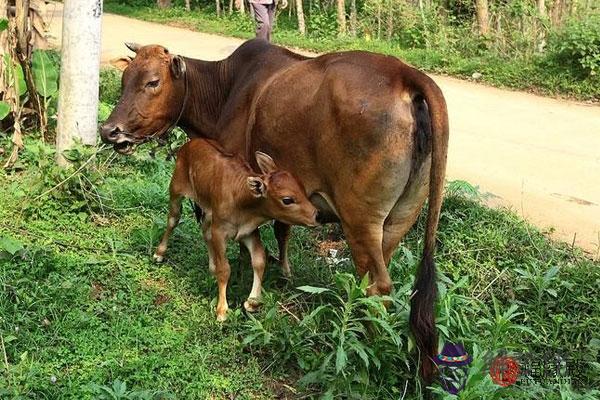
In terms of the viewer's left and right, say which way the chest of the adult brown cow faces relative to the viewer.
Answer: facing away from the viewer and to the left of the viewer

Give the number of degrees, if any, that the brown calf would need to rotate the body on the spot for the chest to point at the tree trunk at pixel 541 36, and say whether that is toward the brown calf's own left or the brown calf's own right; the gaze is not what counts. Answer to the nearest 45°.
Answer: approximately 90° to the brown calf's own left

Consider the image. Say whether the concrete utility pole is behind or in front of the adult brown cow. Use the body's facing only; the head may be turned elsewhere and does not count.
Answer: in front

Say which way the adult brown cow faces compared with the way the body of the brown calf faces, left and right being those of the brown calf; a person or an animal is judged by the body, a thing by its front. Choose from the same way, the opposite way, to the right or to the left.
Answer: the opposite way

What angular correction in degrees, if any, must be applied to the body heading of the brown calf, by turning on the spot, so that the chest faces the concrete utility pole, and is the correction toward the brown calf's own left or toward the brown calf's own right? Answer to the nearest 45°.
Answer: approximately 180°

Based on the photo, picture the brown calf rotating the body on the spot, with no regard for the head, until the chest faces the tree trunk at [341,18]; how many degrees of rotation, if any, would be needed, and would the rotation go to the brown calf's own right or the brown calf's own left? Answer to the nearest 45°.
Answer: approximately 135° to the brown calf's own left

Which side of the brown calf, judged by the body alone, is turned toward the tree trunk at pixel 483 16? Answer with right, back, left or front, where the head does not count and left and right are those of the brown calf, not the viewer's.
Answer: left

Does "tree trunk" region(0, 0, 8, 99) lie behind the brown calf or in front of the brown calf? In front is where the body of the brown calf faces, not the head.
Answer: behind

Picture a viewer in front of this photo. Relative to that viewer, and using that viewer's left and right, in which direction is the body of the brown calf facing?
facing the viewer and to the right of the viewer

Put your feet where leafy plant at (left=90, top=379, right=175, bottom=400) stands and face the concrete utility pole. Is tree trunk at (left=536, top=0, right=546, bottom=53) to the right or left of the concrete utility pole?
right

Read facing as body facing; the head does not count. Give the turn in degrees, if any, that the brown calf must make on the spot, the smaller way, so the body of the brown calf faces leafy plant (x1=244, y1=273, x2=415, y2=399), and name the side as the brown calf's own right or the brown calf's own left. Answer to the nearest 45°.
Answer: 0° — it already faces it

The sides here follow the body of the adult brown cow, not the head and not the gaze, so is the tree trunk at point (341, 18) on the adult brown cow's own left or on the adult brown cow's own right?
on the adult brown cow's own right

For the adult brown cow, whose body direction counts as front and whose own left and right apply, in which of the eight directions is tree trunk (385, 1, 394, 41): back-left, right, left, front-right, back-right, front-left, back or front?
front-right

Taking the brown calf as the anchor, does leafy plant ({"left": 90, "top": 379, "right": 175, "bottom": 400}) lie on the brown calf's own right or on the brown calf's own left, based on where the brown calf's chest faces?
on the brown calf's own right
